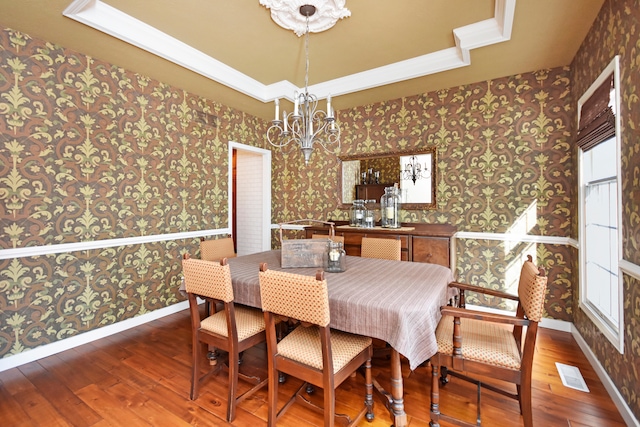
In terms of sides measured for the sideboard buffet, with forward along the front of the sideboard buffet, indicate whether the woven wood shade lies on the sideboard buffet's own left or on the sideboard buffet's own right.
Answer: on the sideboard buffet's own left

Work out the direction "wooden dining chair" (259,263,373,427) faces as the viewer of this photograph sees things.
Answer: facing away from the viewer and to the right of the viewer

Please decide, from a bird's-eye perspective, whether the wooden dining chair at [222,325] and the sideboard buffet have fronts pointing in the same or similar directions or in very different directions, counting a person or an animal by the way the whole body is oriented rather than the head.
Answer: very different directions

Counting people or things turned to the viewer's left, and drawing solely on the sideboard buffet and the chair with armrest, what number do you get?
1

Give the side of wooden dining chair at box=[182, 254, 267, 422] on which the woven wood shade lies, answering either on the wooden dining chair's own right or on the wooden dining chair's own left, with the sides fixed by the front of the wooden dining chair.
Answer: on the wooden dining chair's own right

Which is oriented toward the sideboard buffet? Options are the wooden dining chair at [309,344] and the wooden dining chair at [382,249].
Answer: the wooden dining chair at [309,344]

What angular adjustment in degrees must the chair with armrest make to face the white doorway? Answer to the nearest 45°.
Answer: approximately 45° to its right

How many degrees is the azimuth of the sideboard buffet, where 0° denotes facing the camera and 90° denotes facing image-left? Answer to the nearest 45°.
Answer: approximately 0°

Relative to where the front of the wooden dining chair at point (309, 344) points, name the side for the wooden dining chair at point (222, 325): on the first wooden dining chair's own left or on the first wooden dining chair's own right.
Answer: on the first wooden dining chair's own left

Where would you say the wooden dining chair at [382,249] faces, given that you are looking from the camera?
facing the viewer

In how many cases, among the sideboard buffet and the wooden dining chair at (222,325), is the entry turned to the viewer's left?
0

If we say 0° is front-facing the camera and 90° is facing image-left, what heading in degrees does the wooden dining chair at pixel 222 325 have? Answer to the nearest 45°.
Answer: approximately 225°

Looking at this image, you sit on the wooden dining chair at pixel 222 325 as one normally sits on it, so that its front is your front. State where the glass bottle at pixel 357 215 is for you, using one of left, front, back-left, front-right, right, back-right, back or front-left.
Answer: front

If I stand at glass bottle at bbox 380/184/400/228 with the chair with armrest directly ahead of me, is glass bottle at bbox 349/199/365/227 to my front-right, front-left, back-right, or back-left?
back-right

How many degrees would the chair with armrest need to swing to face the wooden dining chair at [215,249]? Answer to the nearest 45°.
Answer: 0° — it already faces it

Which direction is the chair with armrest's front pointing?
to the viewer's left

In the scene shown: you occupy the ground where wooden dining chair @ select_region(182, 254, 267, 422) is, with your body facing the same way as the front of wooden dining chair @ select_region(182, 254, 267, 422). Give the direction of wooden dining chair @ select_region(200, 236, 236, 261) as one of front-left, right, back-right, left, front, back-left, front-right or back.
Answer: front-left
